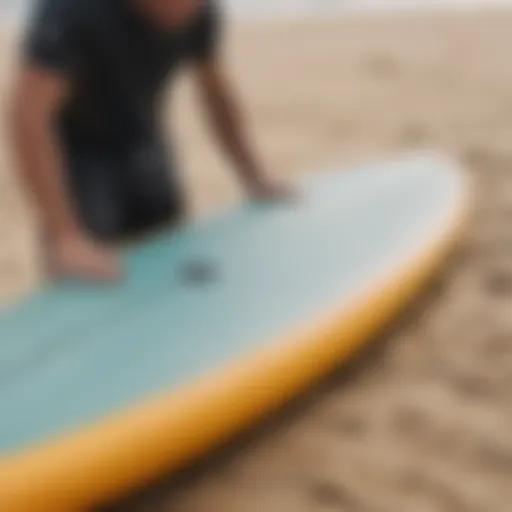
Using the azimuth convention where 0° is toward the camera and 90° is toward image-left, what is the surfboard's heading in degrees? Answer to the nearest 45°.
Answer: approximately 225°
